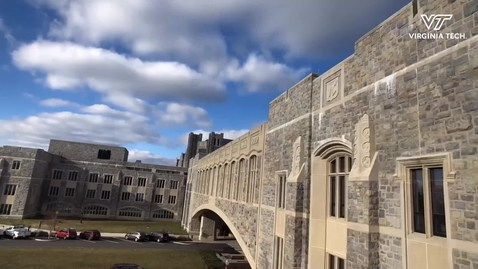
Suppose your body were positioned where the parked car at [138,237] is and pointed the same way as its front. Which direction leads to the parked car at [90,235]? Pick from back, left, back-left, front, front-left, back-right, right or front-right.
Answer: front-left

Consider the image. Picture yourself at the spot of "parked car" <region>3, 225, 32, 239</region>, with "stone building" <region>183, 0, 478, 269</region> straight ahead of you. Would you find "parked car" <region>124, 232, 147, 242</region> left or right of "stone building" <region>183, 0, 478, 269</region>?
left

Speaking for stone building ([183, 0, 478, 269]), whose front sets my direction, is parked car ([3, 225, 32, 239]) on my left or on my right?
on my right

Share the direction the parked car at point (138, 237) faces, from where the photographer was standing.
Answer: facing away from the viewer and to the left of the viewer

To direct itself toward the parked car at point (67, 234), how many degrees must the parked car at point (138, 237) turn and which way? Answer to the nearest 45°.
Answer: approximately 45° to its left

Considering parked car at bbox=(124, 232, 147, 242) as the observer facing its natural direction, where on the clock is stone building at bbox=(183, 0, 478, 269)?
The stone building is roughly at 7 o'clock from the parked car.

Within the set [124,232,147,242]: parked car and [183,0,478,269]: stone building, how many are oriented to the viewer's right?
0

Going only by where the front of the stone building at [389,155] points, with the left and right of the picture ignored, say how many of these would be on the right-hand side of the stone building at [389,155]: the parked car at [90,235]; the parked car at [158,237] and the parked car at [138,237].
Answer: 3

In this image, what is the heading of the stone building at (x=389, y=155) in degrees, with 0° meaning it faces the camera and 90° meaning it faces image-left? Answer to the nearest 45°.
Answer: approximately 45°

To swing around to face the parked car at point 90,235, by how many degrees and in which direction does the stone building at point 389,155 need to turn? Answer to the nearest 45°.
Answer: approximately 90° to its right

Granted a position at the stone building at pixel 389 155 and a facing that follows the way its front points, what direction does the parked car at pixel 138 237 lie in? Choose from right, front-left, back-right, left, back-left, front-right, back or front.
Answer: right

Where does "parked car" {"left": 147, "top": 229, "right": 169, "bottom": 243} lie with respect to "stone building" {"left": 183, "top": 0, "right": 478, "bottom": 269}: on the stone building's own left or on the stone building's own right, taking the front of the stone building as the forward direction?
on the stone building's own right
